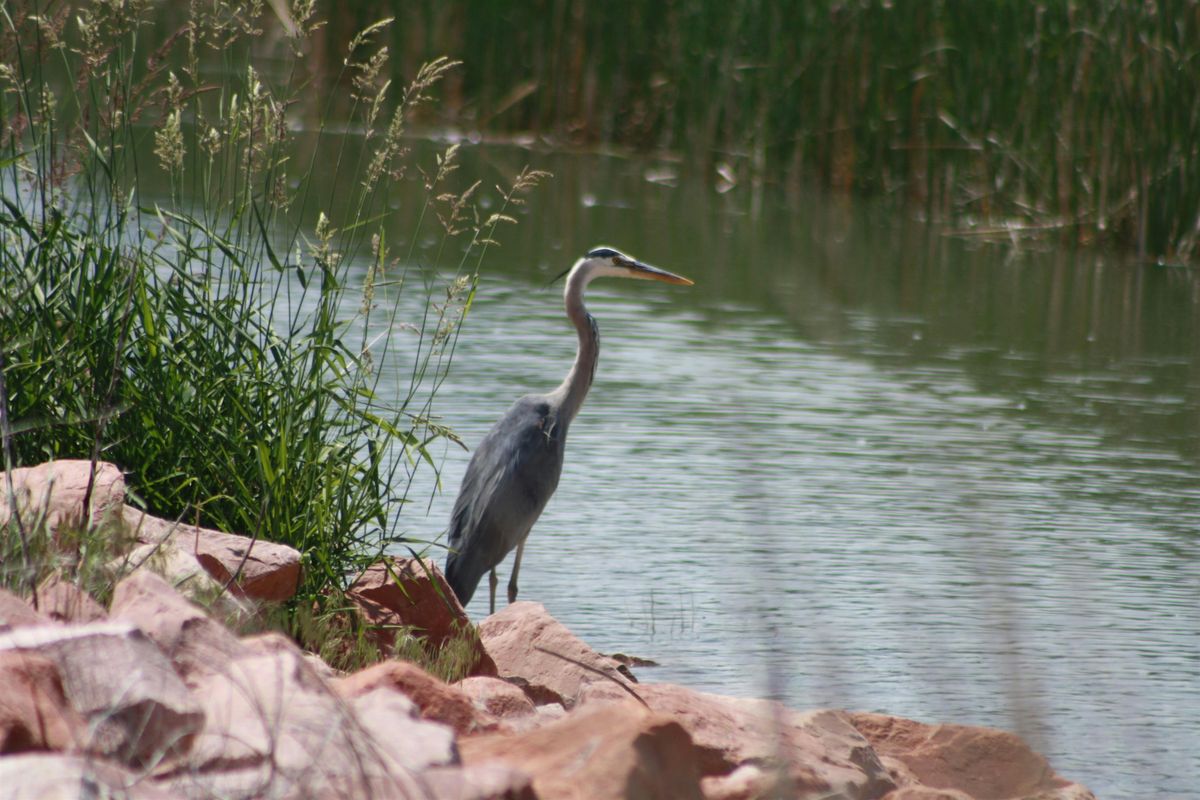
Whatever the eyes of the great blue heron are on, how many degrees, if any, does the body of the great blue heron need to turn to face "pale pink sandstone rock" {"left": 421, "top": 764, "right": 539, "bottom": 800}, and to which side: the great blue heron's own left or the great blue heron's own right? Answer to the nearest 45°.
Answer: approximately 90° to the great blue heron's own right

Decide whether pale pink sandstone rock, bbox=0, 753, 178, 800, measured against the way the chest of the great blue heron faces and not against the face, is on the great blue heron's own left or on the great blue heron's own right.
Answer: on the great blue heron's own right

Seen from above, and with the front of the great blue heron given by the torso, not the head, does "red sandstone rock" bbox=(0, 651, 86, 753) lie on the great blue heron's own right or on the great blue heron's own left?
on the great blue heron's own right

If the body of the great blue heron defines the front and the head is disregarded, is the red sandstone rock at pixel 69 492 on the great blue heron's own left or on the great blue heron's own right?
on the great blue heron's own right

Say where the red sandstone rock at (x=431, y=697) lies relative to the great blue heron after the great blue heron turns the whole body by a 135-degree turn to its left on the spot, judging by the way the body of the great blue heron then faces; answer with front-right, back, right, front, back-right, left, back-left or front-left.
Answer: back-left

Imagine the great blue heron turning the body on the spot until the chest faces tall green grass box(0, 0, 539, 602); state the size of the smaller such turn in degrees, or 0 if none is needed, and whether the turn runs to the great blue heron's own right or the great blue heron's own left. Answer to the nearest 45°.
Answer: approximately 135° to the great blue heron's own right

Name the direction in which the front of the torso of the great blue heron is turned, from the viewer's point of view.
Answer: to the viewer's right

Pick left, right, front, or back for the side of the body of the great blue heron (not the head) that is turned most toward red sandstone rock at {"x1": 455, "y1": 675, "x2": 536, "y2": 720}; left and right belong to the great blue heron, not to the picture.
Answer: right

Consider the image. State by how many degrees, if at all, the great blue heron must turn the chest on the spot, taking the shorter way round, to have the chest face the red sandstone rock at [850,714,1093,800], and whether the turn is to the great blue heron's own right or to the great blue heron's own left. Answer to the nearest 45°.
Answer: approximately 45° to the great blue heron's own right
